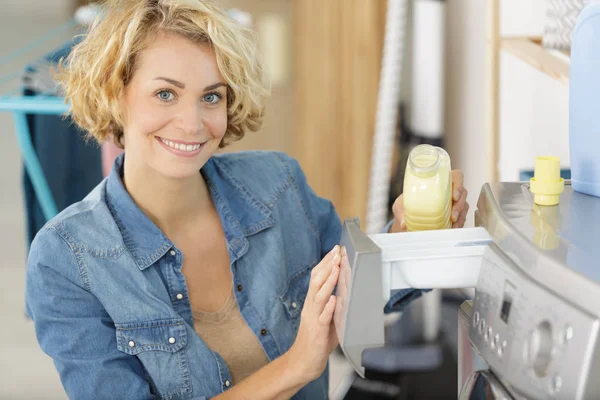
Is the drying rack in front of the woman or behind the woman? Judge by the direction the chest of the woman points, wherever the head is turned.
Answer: behind

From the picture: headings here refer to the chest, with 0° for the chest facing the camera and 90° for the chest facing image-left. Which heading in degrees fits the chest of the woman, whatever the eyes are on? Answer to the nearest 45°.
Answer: approximately 315°

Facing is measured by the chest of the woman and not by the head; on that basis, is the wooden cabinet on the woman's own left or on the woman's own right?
on the woman's own left

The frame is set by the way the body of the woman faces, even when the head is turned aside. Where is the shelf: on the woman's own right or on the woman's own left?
on the woman's own left
